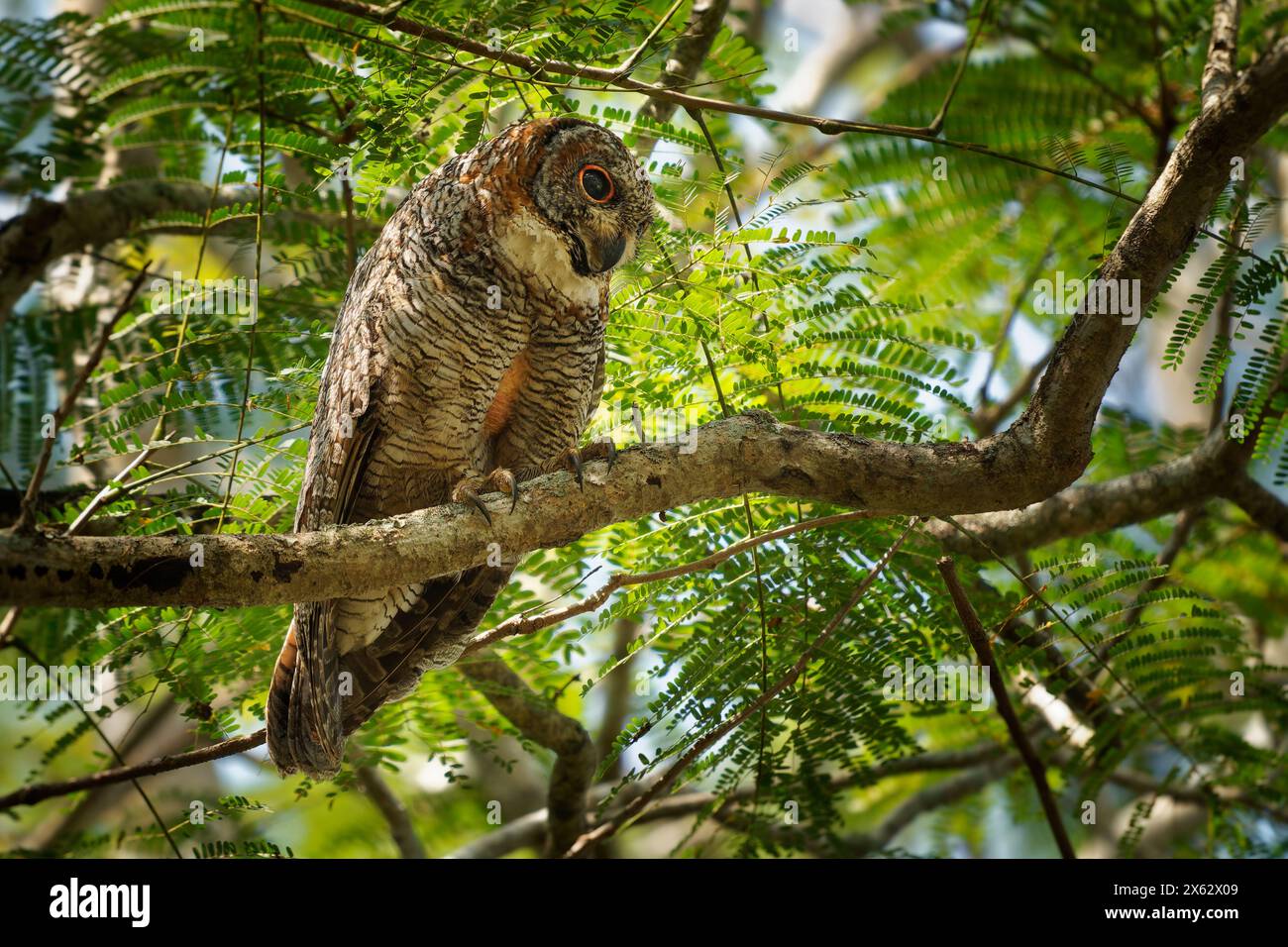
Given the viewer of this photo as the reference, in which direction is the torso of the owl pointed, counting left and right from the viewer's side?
facing the viewer and to the right of the viewer

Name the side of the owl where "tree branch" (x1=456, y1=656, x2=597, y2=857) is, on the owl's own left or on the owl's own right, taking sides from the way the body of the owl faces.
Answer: on the owl's own left

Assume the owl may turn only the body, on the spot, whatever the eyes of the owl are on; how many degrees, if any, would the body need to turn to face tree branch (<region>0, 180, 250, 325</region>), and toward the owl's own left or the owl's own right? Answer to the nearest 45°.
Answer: approximately 180°

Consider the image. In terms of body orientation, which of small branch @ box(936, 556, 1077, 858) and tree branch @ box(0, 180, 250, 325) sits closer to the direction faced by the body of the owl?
the small branch
